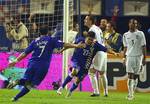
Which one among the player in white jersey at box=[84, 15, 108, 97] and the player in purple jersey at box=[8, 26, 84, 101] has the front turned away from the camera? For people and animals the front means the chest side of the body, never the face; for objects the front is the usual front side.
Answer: the player in purple jersey

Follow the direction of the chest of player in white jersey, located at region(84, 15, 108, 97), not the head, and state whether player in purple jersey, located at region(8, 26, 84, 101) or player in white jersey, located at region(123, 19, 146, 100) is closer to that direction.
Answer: the player in purple jersey

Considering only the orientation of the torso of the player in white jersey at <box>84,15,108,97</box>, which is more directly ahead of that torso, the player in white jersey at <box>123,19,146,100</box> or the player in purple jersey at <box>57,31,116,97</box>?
the player in purple jersey

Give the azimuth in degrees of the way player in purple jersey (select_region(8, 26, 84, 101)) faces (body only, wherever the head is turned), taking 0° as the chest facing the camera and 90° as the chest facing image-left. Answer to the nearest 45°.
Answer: approximately 180°
